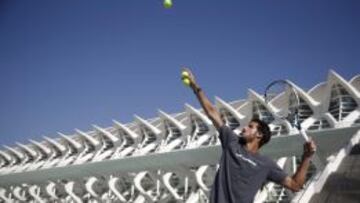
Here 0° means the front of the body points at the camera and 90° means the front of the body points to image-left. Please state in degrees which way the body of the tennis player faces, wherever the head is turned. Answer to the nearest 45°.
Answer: approximately 45°

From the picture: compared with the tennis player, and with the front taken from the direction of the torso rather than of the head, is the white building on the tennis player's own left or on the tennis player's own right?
on the tennis player's own right
